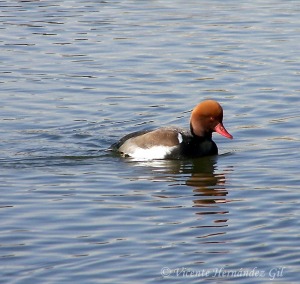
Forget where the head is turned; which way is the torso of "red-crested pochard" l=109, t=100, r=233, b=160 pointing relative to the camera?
to the viewer's right
